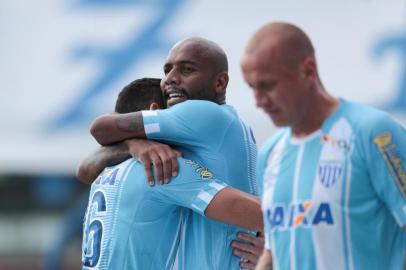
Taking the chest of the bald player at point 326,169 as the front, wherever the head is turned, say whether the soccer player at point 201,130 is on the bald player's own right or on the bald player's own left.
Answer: on the bald player's own right

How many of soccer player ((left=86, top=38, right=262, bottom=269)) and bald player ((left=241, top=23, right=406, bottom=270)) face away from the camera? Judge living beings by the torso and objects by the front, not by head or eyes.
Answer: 0

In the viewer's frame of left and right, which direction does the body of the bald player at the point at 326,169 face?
facing the viewer and to the left of the viewer

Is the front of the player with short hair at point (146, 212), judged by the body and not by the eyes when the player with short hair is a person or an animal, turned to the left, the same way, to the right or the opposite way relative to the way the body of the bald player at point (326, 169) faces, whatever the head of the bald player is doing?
the opposite way

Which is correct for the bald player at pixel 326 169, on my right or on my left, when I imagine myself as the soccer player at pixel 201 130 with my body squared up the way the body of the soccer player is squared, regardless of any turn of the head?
on my left

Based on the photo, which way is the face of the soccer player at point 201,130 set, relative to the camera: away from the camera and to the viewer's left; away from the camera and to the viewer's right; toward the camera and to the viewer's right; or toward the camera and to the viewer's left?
toward the camera and to the viewer's left

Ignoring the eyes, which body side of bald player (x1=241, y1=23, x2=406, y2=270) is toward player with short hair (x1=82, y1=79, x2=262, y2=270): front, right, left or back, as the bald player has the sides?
right

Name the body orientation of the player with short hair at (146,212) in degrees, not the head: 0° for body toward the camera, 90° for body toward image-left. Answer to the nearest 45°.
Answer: approximately 225°

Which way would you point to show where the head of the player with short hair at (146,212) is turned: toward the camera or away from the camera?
away from the camera
